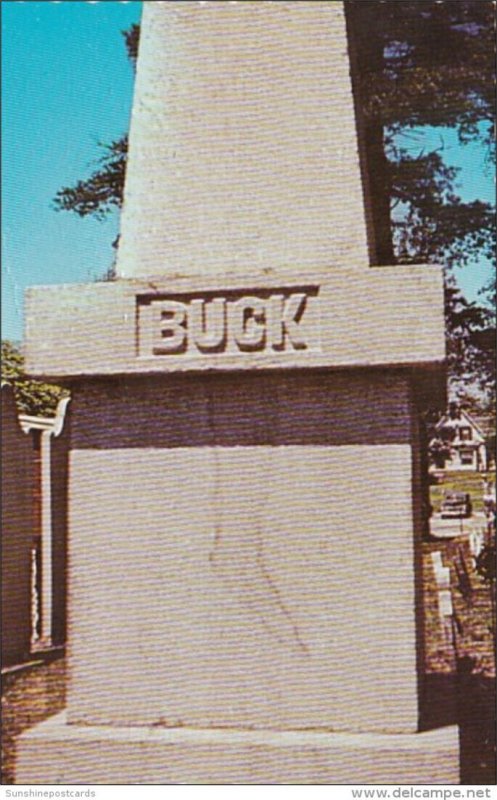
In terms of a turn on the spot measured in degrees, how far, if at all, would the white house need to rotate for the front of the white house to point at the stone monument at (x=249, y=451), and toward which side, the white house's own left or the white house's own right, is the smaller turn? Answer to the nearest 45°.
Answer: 0° — it already faces it

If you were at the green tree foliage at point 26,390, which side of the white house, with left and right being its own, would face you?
front

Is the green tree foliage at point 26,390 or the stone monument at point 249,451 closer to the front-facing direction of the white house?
the stone monument

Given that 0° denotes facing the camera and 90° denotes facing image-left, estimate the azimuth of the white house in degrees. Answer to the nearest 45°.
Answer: approximately 0°
